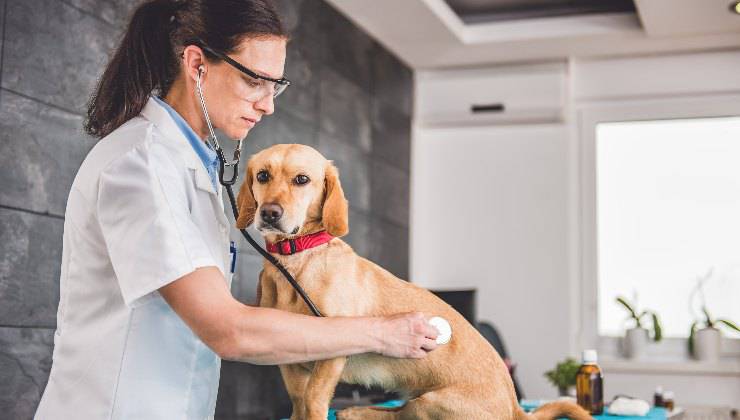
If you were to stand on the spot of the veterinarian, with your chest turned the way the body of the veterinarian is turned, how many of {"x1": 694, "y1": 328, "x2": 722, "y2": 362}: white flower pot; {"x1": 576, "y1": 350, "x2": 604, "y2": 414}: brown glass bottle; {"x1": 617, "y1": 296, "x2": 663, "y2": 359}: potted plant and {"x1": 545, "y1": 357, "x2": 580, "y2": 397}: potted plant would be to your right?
0

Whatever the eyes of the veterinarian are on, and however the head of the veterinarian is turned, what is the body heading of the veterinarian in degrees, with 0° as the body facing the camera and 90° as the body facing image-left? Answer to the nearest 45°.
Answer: approximately 270°

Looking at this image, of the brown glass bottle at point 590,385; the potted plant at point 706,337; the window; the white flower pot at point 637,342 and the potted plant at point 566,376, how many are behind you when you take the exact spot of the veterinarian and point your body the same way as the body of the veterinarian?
0

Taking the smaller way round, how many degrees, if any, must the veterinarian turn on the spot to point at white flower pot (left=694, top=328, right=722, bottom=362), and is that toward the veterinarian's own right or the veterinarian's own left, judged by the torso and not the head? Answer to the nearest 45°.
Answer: approximately 45° to the veterinarian's own left

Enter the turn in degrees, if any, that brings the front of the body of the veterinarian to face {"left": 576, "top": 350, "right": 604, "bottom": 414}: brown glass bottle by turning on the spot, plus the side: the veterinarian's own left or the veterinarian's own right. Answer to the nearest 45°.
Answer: approximately 45° to the veterinarian's own left

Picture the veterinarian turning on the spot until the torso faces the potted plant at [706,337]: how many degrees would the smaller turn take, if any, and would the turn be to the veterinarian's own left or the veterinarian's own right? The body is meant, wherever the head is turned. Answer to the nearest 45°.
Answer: approximately 45° to the veterinarian's own left

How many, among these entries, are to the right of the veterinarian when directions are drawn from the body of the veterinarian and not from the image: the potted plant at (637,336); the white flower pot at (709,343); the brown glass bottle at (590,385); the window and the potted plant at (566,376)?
0

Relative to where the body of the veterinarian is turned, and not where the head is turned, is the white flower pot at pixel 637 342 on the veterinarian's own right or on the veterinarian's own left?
on the veterinarian's own left

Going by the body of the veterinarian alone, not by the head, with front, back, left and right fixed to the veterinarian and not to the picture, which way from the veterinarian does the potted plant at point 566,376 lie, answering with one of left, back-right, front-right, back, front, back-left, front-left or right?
front-left

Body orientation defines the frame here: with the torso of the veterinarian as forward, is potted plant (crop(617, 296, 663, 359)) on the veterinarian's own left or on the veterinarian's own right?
on the veterinarian's own left

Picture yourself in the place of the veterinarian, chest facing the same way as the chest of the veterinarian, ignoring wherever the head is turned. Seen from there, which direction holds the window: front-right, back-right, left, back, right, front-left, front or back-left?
front-left
